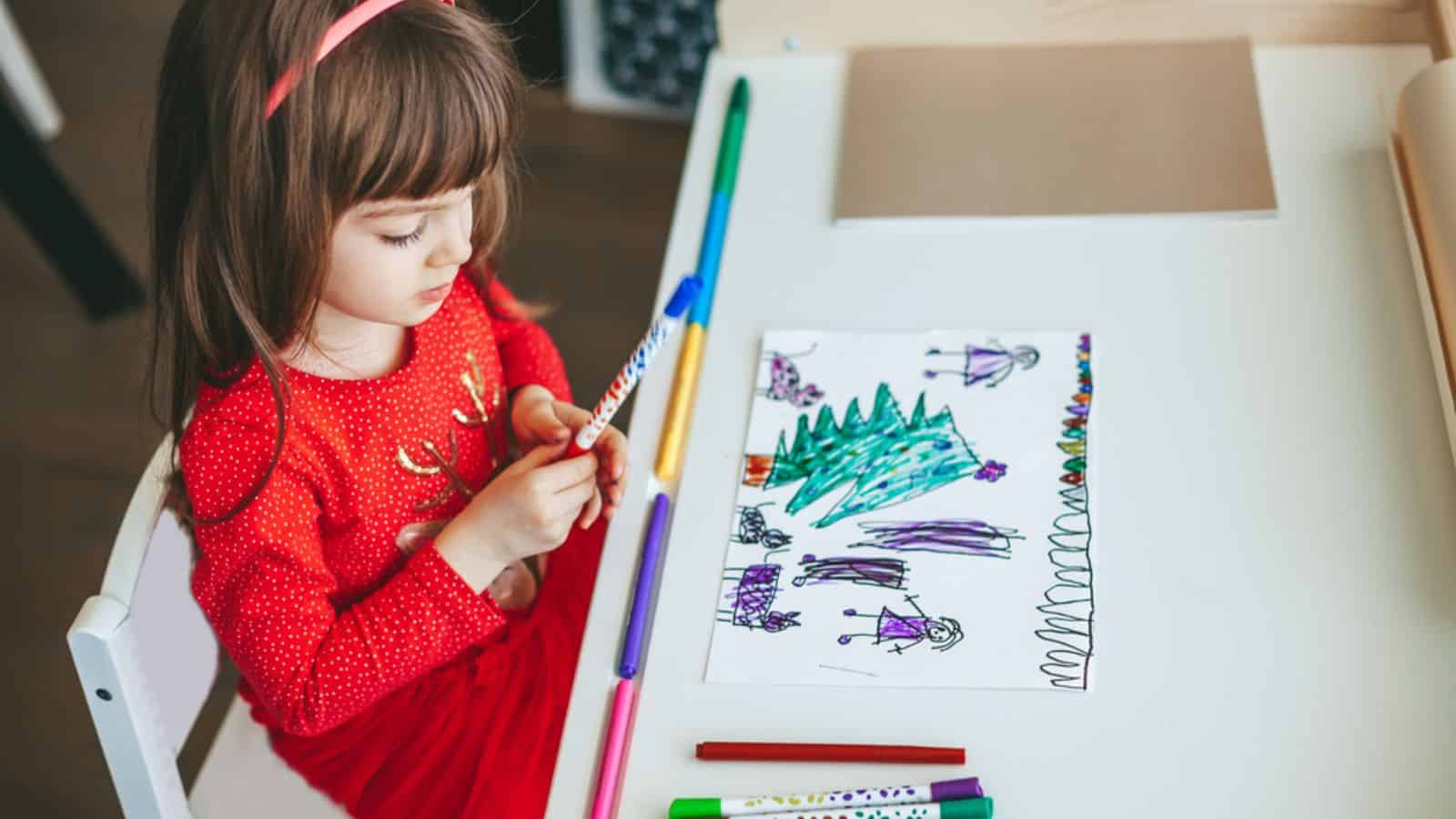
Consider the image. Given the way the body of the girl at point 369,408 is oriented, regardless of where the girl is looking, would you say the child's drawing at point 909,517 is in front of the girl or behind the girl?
in front

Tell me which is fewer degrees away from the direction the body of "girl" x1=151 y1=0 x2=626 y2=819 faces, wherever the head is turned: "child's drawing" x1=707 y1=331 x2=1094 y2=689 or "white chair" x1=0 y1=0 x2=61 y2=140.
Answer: the child's drawing

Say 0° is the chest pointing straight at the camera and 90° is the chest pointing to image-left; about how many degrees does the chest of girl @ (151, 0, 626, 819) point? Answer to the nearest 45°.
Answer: approximately 315°

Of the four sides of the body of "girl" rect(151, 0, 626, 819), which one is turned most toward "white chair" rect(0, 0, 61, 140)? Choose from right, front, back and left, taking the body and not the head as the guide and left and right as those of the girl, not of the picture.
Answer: back

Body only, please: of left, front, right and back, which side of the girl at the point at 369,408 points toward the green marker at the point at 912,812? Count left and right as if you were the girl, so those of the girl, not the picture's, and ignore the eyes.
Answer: front
